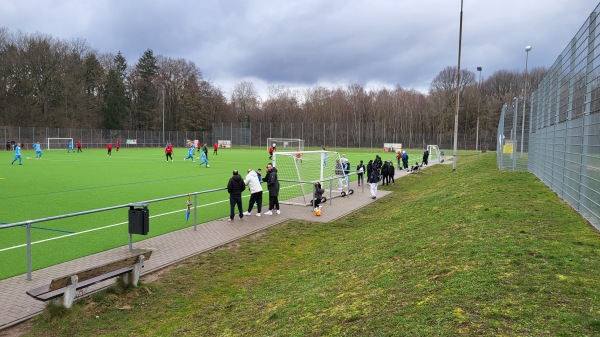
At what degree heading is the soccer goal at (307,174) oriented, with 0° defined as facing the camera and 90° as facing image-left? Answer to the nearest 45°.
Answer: approximately 135°

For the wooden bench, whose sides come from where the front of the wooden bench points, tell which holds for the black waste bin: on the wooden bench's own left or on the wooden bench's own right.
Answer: on the wooden bench's own right

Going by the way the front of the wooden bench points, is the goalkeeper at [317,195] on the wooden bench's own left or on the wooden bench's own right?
on the wooden bench's own right

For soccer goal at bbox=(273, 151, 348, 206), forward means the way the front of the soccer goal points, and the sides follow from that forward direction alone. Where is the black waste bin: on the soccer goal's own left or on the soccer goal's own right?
on the soccer goal's own left

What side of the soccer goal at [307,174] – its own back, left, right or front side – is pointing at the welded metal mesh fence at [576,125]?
back

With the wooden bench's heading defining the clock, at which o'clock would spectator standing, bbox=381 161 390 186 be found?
The spectator standing is roughly at 3 o'clock from the wooden bench.

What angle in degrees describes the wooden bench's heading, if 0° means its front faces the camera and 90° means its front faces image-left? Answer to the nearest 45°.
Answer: approximately 135°
